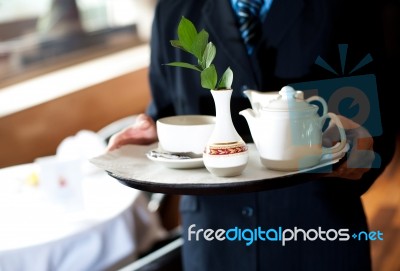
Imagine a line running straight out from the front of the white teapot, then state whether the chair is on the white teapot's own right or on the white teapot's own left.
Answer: on the white teapot's own right

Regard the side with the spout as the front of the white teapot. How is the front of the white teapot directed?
to the viewer's left
